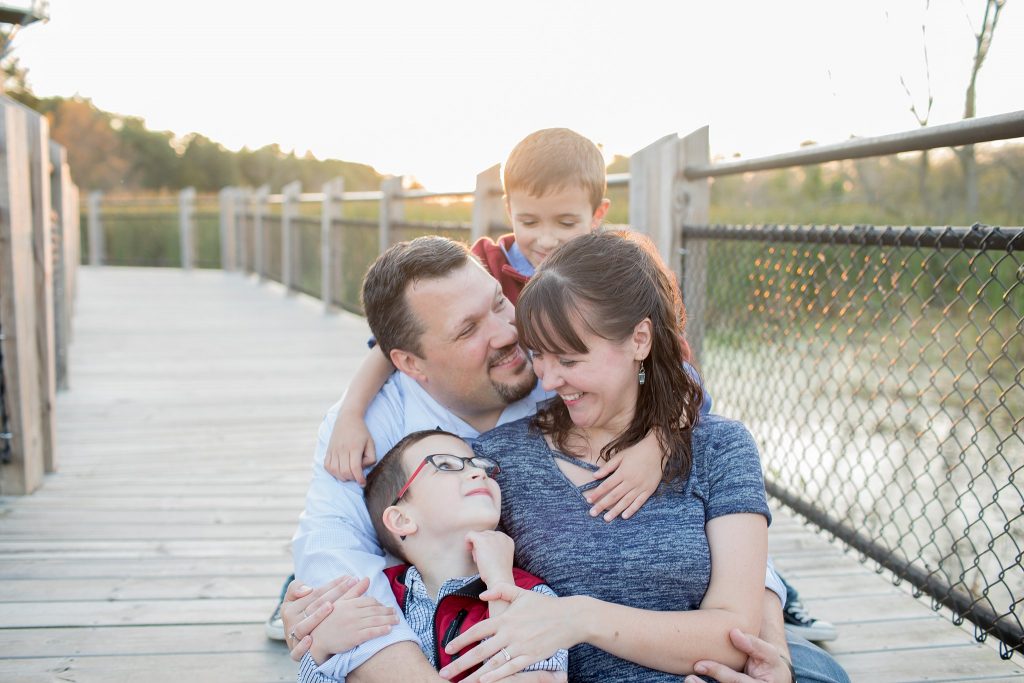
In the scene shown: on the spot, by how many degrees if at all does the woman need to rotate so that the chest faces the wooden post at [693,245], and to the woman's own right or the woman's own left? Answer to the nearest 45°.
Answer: approximately 135° to the woman's own right

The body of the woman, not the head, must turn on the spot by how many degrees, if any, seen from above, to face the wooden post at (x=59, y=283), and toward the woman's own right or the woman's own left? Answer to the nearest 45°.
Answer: approximately 90° to the woman's own right

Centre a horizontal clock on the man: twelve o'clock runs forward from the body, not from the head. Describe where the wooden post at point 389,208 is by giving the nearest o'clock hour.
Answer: The wooden post is roughly at 7 o'clock from the man.

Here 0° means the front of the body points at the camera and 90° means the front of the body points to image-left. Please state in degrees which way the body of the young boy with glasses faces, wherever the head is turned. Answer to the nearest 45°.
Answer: approximately 315°

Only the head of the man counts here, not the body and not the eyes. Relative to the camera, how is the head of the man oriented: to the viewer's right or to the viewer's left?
to the viewer's right

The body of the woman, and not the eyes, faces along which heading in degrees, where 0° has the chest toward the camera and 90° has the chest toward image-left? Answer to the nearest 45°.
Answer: approximately 45°

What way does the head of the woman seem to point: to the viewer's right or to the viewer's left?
to the viewer's left
